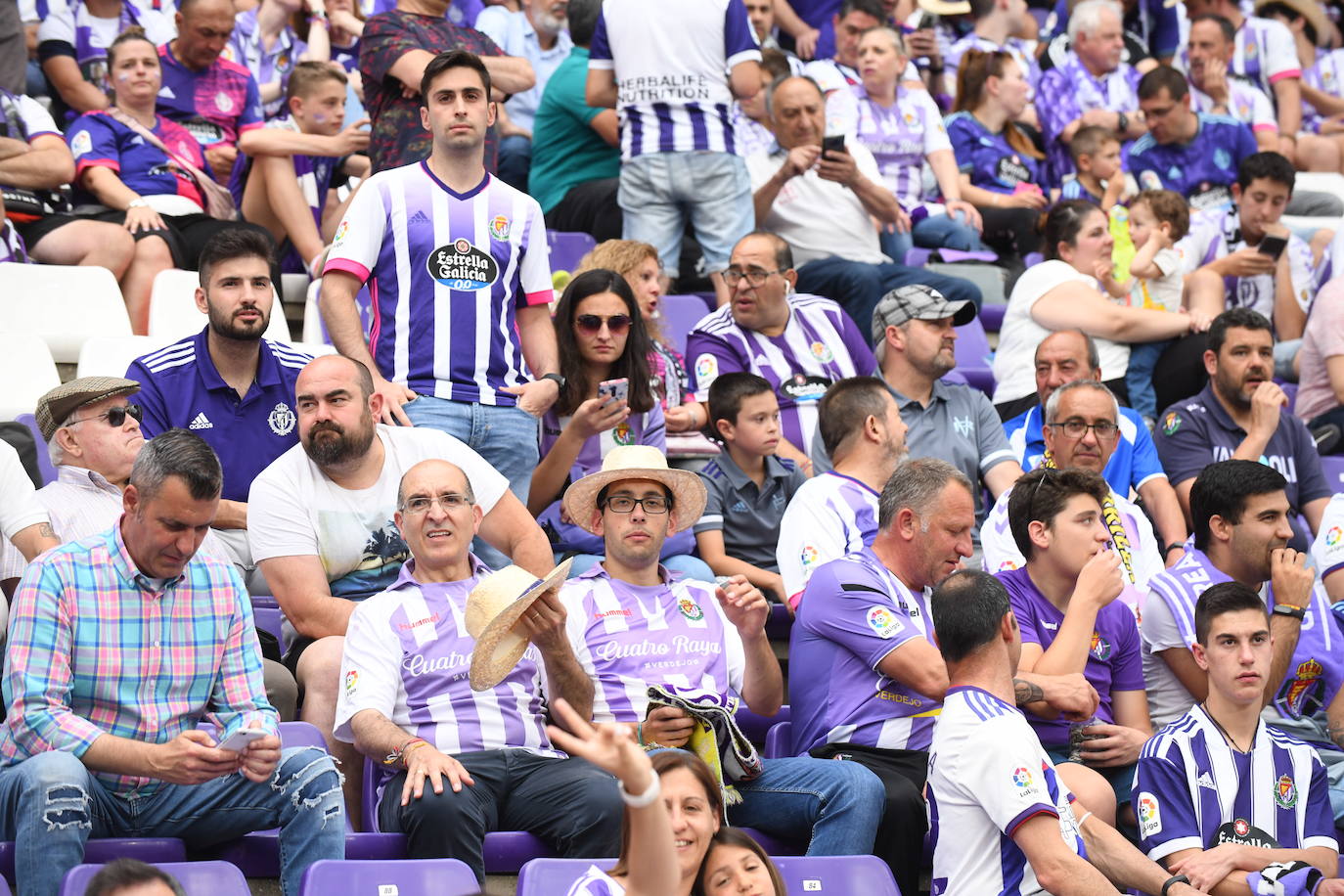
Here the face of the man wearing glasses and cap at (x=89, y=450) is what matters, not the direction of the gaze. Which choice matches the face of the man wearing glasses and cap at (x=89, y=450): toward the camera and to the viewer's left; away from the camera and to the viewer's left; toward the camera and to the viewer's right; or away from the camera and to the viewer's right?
toward the camera and to the viewer's right

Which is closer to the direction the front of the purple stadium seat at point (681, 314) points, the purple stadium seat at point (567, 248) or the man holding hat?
the man holding hat

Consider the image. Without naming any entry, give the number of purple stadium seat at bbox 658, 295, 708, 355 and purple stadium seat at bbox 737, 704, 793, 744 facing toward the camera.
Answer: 2

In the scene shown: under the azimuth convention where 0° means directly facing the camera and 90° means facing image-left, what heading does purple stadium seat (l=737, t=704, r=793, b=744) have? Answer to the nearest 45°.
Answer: approximately 0°

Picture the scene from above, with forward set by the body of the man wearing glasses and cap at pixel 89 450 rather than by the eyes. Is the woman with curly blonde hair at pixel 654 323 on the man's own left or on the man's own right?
on the man's own left

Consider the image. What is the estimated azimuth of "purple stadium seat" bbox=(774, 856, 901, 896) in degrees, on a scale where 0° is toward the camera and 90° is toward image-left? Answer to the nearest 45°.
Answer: approximately 0°

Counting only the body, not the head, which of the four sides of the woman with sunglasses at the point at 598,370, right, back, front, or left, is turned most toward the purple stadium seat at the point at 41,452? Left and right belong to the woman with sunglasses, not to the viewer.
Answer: right

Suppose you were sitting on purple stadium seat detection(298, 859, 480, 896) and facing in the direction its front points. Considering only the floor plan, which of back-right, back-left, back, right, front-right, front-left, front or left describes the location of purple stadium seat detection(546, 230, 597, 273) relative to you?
back

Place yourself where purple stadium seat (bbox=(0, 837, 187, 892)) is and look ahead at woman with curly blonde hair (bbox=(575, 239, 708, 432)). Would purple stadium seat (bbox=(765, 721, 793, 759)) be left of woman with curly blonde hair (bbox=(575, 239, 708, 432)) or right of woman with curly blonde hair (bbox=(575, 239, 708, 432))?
right
